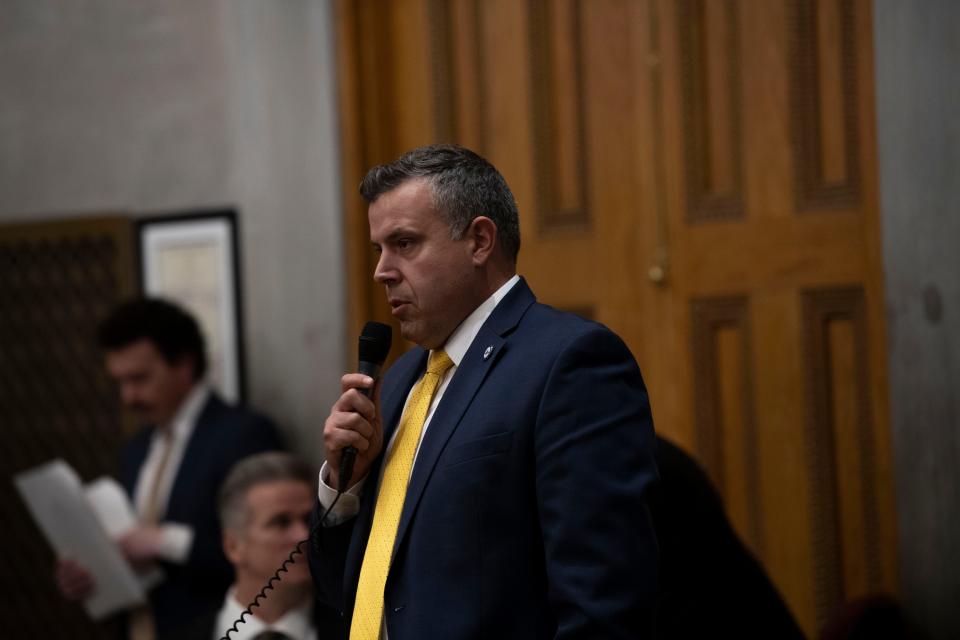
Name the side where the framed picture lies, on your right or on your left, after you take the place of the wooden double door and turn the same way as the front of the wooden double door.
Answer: on your right

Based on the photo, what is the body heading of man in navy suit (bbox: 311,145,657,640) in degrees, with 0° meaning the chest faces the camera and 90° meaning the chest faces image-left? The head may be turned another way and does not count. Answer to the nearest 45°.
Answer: approximately 45°

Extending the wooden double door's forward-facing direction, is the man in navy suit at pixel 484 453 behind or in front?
in front

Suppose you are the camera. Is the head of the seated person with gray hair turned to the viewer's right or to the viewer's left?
to the viewer's right

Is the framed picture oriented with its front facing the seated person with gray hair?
yes

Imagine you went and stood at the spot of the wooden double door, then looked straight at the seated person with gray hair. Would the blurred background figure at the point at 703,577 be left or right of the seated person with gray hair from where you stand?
left

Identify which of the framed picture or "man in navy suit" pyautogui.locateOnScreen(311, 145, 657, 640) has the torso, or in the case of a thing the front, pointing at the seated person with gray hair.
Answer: the framed picture

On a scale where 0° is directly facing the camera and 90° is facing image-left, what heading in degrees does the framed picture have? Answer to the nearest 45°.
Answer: approximately 0°

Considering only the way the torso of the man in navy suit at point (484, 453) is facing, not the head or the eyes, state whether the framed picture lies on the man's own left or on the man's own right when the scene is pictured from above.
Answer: on the man's own right

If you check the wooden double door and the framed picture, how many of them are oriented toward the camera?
2

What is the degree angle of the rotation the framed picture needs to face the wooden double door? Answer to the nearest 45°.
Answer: approximately 45° to its left
